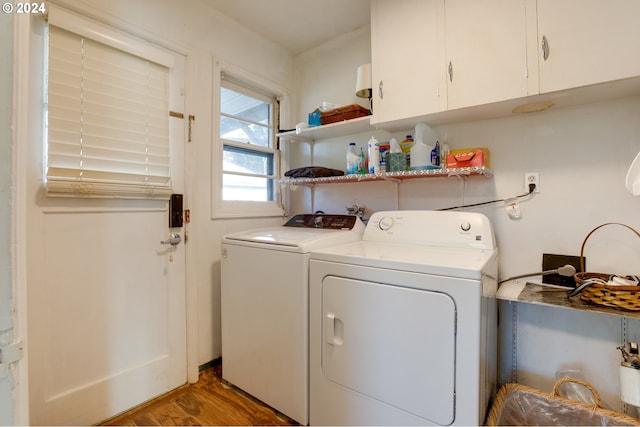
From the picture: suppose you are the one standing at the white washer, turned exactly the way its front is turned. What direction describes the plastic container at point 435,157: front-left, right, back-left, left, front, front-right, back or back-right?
back-left

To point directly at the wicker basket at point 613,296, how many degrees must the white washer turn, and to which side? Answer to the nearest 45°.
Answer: approximately 90° to its left

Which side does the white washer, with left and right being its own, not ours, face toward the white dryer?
left

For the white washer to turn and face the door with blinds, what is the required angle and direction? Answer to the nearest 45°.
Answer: approximately 45° to its right

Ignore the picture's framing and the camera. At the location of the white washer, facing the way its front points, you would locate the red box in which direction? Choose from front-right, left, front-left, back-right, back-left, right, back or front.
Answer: back-left

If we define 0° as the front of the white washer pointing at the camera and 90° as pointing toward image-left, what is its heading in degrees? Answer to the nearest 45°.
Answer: approximately 45°
